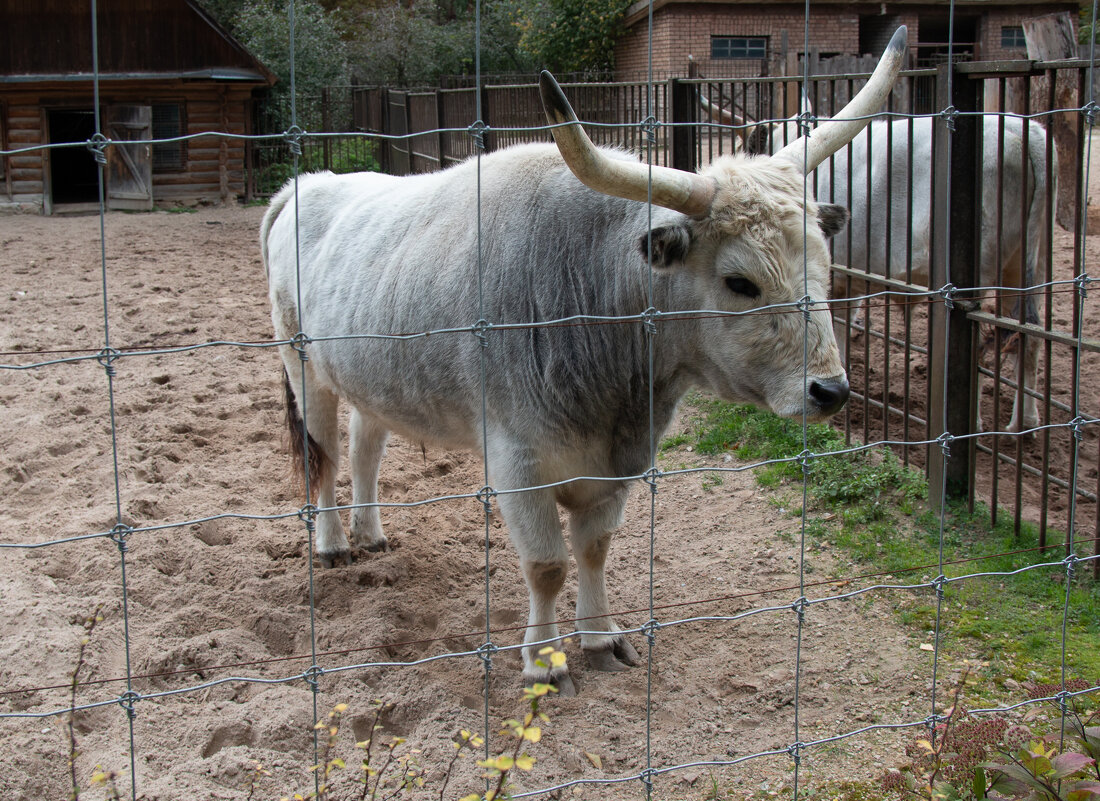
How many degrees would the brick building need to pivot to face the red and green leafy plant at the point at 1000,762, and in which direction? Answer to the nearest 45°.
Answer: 0° — it already faces it

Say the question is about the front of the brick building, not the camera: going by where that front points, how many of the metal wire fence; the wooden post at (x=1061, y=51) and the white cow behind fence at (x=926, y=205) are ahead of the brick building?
3

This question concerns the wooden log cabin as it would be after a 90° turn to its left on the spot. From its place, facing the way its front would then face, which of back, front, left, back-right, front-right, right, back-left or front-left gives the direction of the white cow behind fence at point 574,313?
right

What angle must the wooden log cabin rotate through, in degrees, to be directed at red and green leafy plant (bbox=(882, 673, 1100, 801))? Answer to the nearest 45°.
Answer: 0° — it already faces it

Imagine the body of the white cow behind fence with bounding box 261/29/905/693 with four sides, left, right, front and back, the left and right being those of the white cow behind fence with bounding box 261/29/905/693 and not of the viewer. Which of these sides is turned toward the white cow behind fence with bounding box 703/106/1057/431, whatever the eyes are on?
left

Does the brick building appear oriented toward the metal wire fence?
yes

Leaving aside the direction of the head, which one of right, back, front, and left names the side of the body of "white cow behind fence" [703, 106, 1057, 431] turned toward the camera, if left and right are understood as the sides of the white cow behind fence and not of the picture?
left

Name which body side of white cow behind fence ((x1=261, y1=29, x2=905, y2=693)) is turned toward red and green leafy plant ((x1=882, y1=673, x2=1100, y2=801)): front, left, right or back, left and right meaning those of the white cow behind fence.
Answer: front

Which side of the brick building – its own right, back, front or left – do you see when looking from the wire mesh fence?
front

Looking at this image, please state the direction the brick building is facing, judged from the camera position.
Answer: facing the viewer

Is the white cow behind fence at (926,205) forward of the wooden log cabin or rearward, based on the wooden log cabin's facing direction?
forward

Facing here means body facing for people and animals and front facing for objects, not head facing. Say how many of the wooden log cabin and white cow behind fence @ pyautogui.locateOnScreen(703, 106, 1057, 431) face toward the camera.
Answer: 1

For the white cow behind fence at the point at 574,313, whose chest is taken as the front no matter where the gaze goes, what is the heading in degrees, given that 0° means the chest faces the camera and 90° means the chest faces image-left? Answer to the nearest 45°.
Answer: approximately 315°

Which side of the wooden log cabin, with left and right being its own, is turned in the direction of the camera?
front

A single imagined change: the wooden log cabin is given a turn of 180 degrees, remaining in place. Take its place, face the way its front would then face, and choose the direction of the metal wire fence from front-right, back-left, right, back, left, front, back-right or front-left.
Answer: back
